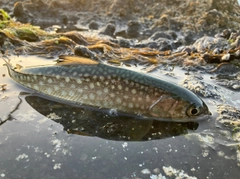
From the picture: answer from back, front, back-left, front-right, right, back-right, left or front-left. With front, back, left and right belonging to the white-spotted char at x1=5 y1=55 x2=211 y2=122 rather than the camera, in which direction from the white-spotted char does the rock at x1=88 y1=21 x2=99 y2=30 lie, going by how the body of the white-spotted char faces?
back-left

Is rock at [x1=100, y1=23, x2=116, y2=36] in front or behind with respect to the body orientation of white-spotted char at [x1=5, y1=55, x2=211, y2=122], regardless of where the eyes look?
behind

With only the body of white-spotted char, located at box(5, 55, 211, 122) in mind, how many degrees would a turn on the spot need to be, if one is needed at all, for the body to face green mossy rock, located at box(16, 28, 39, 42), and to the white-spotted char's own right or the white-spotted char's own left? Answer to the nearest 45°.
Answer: approximately 180°

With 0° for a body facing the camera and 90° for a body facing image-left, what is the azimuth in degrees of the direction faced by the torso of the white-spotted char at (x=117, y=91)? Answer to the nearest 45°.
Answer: approximately 315°

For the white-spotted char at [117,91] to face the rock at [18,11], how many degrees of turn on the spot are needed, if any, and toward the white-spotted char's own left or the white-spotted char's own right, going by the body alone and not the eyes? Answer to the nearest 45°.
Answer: approximately 180°

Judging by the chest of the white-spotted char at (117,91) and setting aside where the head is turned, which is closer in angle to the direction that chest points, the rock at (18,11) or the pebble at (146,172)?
the pebble
